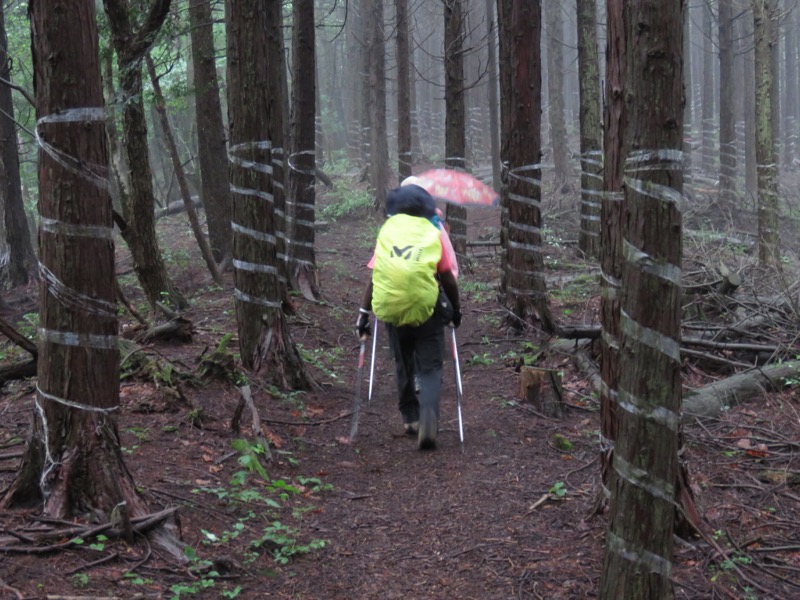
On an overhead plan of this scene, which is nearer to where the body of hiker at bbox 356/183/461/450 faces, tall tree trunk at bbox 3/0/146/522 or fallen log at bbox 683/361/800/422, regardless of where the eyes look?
the fallen log

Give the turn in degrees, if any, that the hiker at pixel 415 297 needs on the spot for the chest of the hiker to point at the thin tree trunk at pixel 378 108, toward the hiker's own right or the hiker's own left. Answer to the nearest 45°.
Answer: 0° — they already face it

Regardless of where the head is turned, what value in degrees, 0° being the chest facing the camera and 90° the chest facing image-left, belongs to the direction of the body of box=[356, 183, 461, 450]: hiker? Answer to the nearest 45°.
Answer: approximately 180°

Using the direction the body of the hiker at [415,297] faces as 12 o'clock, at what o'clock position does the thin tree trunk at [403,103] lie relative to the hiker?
The thin tree trunk is roughly at 12 o'clock from the hiker.

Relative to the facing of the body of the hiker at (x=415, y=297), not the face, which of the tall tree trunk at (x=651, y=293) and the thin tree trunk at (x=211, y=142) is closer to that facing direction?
the thin tree trunk

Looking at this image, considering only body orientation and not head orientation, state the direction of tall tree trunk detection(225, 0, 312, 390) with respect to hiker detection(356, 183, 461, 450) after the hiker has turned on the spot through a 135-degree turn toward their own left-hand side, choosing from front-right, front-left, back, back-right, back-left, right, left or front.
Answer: right

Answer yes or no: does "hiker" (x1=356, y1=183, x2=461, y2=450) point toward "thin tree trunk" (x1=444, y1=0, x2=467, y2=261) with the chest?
yes

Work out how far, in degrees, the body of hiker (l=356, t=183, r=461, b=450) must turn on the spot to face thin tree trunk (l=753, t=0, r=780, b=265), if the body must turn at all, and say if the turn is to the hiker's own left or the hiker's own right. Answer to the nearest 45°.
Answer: approximately 45° to the hiker's own right

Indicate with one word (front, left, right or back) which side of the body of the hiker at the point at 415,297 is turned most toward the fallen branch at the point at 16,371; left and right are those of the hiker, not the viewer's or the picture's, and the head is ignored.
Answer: left

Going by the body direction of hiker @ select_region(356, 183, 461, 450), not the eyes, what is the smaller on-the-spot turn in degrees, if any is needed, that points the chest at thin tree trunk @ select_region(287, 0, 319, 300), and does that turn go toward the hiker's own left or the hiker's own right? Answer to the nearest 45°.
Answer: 0° — they already face it
